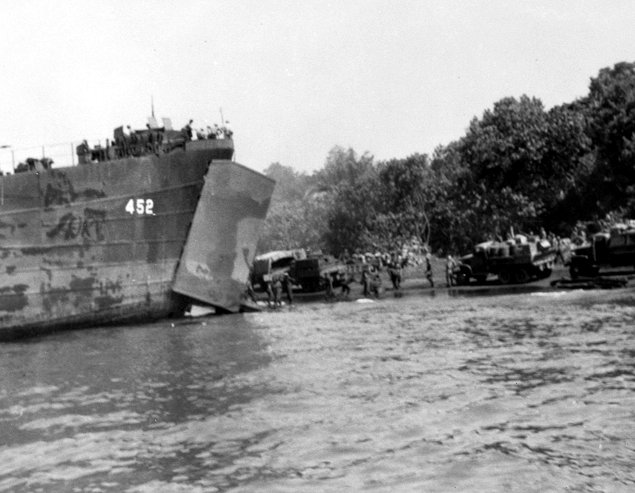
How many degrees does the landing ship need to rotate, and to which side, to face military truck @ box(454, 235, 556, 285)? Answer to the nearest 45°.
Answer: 0° — it already faces it

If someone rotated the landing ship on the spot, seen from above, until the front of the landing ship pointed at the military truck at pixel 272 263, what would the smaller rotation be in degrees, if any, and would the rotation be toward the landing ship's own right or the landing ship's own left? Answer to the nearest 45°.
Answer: approximately 45° to the landing ship's own left

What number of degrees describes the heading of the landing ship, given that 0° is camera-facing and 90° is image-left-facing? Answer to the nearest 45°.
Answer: approximately 270°
